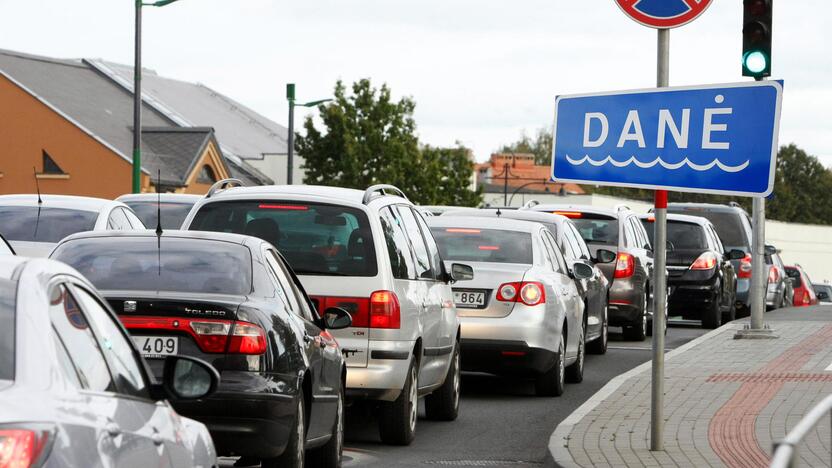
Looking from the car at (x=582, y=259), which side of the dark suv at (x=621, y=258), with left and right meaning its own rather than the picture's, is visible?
back

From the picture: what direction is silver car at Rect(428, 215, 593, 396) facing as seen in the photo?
away from the camera

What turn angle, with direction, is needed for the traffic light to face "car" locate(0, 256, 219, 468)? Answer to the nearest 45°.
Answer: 0° — it already faces it

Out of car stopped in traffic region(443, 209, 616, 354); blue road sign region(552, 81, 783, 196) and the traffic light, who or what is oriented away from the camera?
the car stopped in traffic

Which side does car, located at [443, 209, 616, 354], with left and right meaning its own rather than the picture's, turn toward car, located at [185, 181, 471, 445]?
back

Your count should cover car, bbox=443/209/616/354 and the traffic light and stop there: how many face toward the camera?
1

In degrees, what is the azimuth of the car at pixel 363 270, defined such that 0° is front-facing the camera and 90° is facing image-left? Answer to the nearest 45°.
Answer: approximately 180°

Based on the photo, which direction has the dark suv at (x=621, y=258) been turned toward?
away from the camera

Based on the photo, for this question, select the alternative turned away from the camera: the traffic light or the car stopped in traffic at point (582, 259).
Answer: the car stopped in traffic

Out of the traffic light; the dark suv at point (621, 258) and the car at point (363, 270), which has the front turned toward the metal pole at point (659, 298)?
the traffic light

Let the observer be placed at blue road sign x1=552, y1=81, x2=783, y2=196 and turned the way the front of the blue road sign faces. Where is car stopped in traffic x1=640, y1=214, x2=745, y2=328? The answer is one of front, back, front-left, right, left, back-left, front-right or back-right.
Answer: back-right

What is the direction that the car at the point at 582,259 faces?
away from the camera
